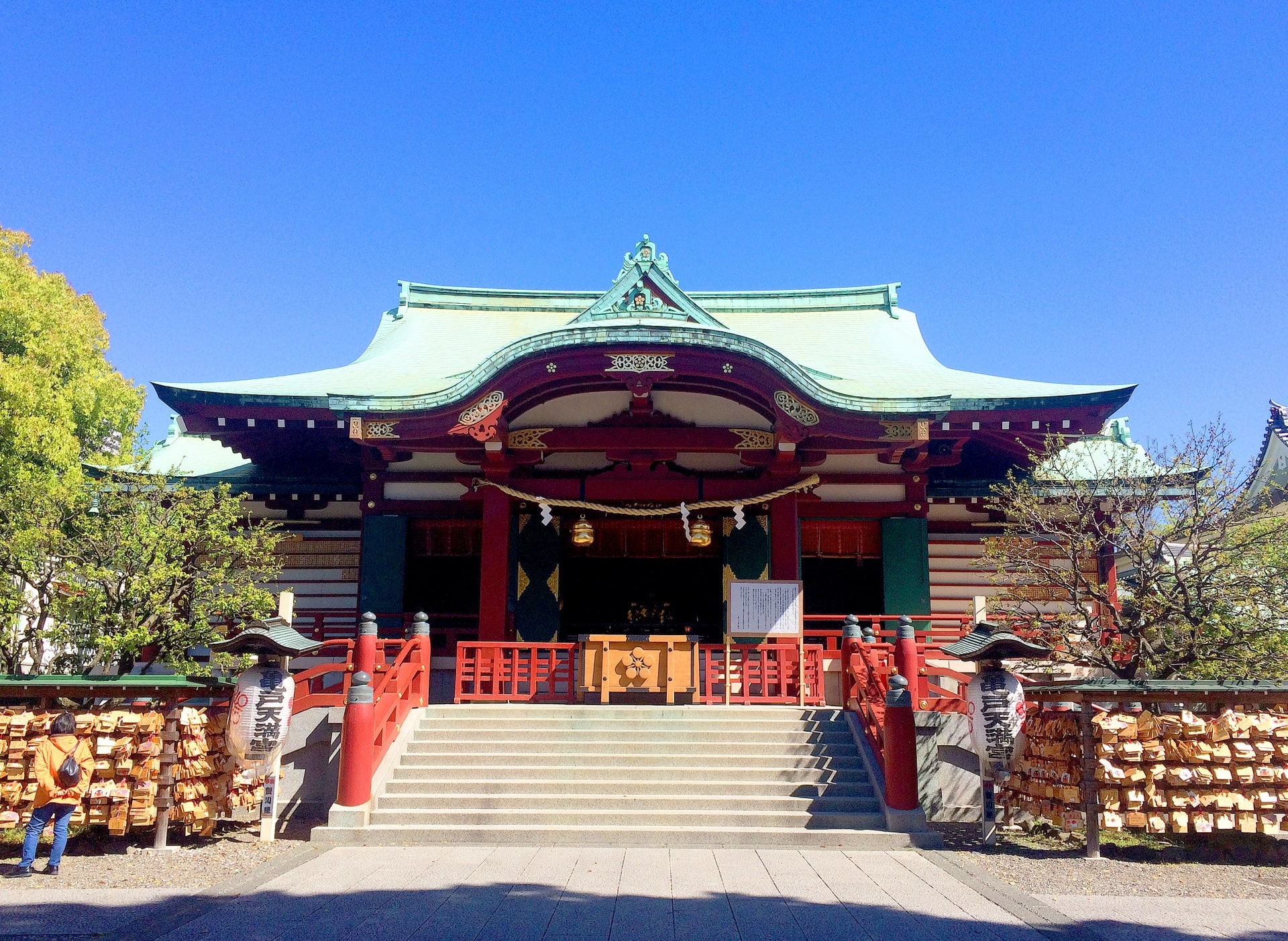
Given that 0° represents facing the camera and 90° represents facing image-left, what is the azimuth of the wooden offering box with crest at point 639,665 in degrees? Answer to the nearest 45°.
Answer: approximately 0°

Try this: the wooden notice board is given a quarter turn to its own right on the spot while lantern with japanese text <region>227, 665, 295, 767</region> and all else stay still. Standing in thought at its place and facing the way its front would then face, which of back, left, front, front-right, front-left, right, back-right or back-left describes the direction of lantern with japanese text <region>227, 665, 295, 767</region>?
front-left

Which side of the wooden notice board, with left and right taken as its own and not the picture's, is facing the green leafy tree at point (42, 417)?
right

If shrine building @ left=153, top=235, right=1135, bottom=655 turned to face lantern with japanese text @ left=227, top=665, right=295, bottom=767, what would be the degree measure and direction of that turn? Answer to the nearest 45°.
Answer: approximately 45° to its right

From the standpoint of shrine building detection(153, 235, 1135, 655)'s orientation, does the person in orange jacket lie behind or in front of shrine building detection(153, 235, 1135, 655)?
in front

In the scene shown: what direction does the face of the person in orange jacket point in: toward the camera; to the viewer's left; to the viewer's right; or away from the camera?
away from the camera

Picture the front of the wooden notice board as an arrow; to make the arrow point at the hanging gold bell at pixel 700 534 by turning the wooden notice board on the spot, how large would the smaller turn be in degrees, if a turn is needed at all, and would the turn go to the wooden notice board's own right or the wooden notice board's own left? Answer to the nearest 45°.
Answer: approximately 135° to the wooden notice board's own right
